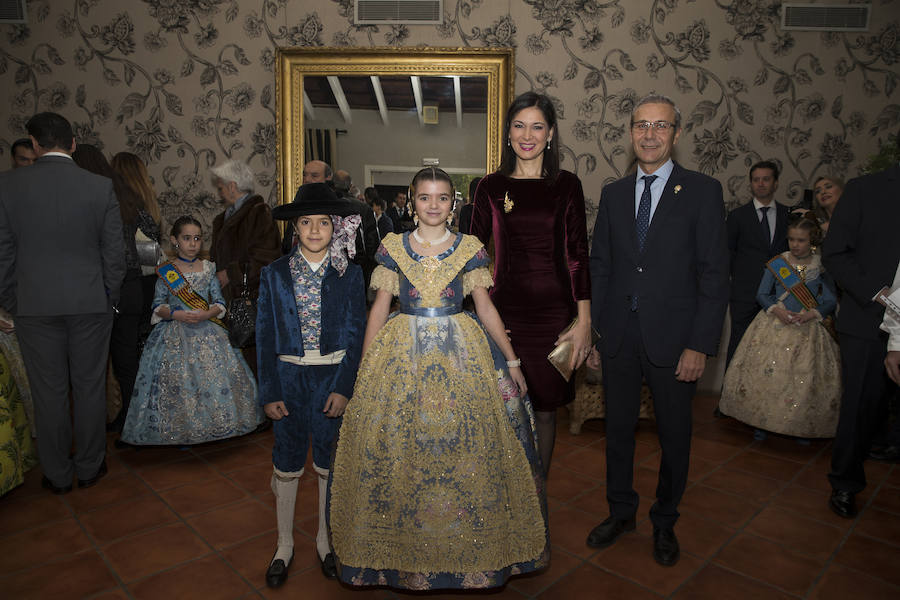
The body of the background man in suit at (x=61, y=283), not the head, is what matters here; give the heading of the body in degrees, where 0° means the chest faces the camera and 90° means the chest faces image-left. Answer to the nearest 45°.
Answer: approximately 180°

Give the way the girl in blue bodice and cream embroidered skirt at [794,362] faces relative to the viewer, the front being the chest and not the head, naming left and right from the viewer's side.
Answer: facing the viewer and to the left of the viewer

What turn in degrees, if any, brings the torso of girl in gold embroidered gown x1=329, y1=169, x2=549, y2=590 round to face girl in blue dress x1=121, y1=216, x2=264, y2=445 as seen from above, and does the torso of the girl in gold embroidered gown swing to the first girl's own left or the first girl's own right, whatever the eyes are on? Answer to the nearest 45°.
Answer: approximately 135° to the first girl's own right

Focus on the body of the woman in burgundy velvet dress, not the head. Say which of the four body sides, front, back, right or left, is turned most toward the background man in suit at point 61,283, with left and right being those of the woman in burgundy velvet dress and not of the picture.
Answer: right

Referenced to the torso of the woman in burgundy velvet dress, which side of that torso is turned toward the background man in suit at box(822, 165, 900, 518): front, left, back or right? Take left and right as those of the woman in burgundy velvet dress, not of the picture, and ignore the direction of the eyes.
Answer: left

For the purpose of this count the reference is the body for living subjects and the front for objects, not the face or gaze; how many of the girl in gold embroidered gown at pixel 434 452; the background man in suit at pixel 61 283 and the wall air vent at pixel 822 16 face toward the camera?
2

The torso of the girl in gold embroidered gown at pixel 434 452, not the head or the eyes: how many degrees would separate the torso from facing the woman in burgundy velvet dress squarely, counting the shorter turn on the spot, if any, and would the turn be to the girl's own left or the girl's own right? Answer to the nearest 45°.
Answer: approximately 135° to the girl's own left

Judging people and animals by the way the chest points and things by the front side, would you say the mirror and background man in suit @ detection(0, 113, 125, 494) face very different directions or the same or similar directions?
very different directions

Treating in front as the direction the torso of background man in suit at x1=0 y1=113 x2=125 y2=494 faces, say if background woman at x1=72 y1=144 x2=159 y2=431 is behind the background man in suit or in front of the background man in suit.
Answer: in front

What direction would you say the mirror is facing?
toward the camera

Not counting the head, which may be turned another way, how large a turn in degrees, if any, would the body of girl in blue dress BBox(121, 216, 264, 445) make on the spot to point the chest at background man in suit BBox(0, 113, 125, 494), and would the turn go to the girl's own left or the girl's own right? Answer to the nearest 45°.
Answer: approximately 90° to the girl's own right

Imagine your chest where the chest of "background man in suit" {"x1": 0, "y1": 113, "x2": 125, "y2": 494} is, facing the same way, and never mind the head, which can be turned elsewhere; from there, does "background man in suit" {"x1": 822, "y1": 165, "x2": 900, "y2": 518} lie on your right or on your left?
on your right

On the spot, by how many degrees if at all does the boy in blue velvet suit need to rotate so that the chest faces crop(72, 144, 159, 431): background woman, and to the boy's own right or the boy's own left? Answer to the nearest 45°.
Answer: approximately 135° to the boy's own right

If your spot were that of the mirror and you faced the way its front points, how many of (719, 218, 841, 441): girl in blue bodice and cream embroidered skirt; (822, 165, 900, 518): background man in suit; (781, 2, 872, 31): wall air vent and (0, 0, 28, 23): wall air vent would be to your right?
1

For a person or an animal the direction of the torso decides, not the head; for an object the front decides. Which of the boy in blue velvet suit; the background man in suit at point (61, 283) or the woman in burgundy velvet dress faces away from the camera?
the background man in suit

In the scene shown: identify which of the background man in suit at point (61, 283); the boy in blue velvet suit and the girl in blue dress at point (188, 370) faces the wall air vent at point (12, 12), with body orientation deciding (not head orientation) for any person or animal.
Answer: the background man in suit

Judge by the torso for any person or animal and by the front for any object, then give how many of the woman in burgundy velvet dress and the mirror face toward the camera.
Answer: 2
